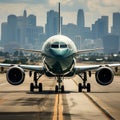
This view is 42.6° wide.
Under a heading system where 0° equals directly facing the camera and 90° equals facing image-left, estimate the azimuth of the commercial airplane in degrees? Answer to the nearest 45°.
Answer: approximately 0°
